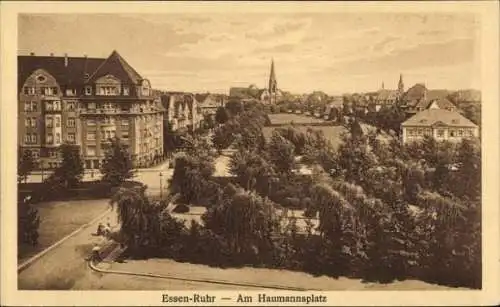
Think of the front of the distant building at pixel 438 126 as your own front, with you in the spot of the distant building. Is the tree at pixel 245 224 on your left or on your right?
on your right

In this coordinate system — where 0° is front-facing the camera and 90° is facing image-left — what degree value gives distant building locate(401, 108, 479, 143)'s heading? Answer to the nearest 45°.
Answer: approximately 0°

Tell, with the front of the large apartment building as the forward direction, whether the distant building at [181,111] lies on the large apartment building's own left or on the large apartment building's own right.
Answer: on the large apartment building's own left

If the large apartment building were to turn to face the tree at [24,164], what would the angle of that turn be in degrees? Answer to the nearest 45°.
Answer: approximately 90° to its right

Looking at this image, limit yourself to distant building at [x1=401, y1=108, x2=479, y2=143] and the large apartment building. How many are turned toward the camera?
2

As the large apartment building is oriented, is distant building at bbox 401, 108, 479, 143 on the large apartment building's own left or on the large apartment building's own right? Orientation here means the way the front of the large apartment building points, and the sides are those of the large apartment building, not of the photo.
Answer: on the large apartment building's own left

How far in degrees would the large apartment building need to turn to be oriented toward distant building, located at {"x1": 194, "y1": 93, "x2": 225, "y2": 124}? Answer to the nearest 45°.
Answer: approximately 90° to its left

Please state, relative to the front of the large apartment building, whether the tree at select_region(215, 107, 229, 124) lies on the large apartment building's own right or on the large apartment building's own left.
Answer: on the large apartment building's own left
